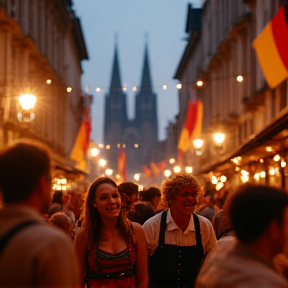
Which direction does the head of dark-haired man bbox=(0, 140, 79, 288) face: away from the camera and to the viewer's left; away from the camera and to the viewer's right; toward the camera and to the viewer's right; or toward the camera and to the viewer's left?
away from the camera and to the viewer's right

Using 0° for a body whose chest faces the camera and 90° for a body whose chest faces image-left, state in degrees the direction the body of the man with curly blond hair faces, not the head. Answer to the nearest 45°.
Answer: approximately 0°

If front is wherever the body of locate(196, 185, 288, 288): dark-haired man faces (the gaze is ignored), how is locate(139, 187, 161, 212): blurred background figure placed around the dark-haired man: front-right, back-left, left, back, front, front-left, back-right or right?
front-left

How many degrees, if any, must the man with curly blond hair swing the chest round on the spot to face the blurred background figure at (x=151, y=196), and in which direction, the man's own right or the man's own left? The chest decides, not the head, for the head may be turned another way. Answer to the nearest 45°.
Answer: approximately 180°

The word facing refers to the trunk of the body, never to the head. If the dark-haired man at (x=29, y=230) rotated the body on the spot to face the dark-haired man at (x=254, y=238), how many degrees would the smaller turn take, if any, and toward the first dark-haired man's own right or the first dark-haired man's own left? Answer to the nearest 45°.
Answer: approximately 45° to the first dark-haired man's own right

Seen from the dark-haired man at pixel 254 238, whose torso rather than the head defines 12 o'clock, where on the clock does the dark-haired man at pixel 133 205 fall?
the dark-haired man at pixel 133 205 is roughly at 10 o'clock from the dark-haired man at pixel 254 238.

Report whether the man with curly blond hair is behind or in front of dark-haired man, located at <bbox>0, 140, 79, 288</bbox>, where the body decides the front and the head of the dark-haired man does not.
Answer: in front

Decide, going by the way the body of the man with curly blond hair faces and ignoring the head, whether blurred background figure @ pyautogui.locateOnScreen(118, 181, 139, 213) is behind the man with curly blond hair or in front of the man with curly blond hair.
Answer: behind

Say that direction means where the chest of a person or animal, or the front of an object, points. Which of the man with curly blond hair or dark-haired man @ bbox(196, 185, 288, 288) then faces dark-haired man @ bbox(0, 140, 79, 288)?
the man with curly blond hair
